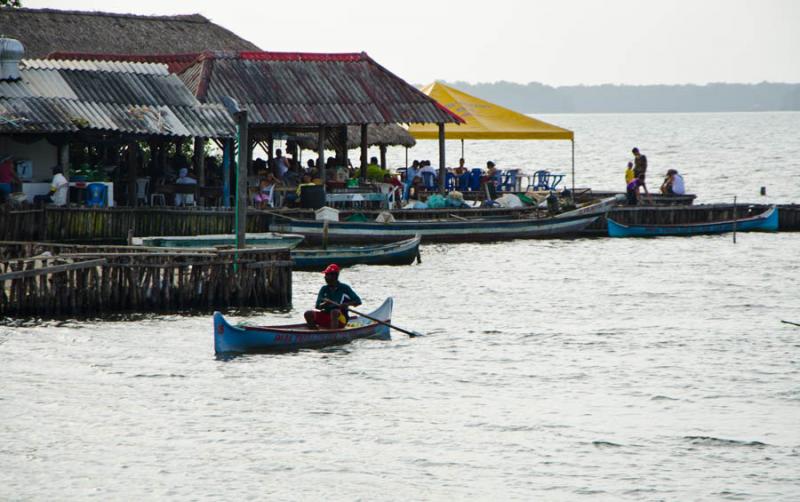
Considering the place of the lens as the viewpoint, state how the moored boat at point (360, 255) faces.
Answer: facing to the right of the viewer

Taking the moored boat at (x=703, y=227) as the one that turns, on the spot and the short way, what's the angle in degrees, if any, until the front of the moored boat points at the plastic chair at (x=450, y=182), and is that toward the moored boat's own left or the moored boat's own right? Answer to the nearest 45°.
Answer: approximately 180°

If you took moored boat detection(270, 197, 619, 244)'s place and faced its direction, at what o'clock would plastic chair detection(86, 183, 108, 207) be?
The plastic chair is roughly at 5 o'clock from the moored boat.

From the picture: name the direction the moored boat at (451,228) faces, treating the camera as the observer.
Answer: facing to the right of the viewer

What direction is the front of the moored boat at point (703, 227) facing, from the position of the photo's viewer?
facing to the right of the viewer

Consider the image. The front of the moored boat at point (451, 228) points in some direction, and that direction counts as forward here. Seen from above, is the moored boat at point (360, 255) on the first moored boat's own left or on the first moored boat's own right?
on the first moored boat's own right

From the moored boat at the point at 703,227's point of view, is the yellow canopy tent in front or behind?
behind

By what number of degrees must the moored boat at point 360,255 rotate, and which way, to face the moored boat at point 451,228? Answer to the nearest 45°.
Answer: approximately 45° to its left

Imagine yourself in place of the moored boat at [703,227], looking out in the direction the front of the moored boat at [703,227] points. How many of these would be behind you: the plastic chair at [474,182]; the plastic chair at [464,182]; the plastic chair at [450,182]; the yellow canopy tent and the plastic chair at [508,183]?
5
